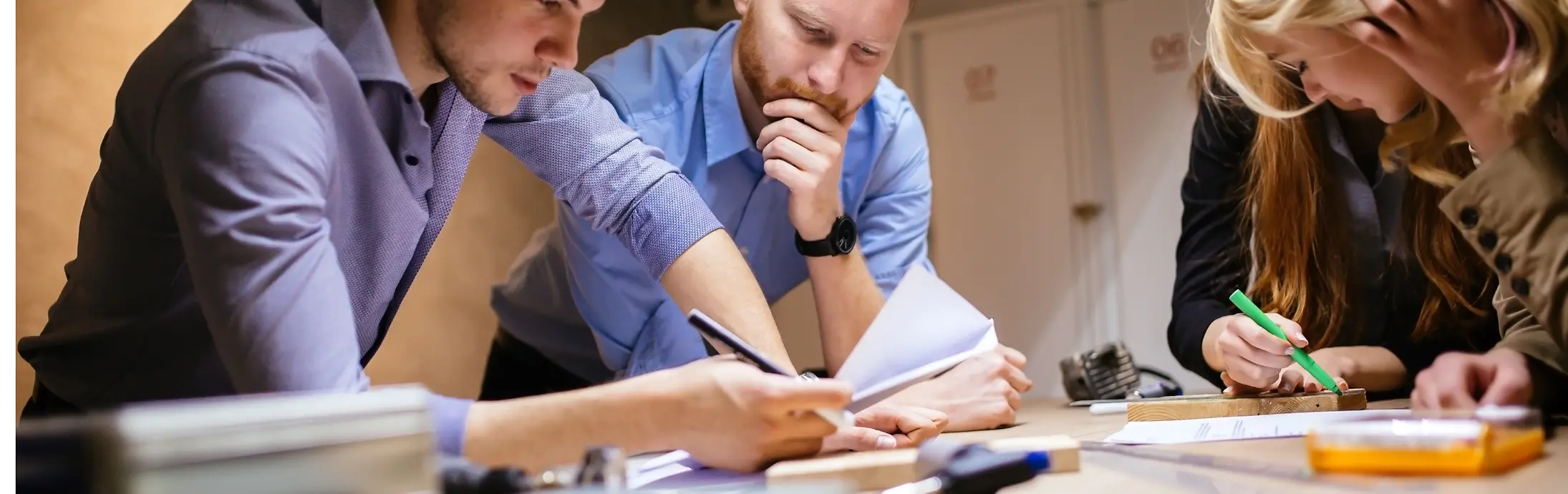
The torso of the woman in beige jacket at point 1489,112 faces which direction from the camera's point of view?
to the viewer's left

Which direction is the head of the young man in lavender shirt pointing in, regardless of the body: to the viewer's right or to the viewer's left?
to the viewer's right

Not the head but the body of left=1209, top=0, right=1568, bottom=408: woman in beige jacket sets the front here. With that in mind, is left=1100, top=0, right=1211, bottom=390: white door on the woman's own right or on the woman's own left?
on the woman's own right
